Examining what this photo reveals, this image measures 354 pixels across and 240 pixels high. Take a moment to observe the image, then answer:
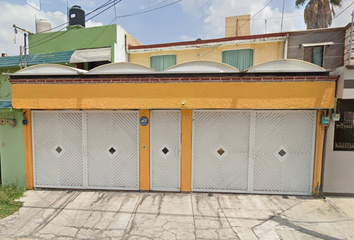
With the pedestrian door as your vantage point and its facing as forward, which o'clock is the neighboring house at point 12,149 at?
The neighboring house is roughly at 3 o'clock from the pedestrian door.

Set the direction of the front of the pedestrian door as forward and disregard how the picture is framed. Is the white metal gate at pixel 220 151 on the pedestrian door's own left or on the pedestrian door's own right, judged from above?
on the pedestrian door's own left

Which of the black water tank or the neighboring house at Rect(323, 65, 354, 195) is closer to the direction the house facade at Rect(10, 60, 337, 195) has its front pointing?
the neighboring house

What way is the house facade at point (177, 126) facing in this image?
toward the camera

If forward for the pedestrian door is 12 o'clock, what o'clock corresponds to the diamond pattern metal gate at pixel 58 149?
The diamond pattern metal gate is roughly at 3 o'clock from the pedestrian door.

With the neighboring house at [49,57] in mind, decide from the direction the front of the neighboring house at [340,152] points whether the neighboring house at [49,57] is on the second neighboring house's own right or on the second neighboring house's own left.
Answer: on the second neighboring house's own right

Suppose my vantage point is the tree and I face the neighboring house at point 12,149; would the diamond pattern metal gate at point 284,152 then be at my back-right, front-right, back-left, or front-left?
front-left

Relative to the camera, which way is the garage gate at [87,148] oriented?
toward the camera

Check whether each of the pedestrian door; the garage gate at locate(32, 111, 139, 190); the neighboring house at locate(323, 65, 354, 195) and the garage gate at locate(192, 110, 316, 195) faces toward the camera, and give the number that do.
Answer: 4

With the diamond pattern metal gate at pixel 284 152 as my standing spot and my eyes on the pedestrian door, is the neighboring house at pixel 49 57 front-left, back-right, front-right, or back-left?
front-right

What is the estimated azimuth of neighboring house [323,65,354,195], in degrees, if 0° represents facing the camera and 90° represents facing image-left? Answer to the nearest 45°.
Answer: approximately 0°

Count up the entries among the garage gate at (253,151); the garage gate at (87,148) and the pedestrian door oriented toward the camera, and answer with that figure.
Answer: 3

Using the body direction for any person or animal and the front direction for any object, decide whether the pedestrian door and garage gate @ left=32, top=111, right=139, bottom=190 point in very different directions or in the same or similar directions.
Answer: same or similar directions

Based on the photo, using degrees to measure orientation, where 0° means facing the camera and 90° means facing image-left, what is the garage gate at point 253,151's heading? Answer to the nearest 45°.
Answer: approximately 0°

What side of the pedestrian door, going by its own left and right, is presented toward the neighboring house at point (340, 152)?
left
